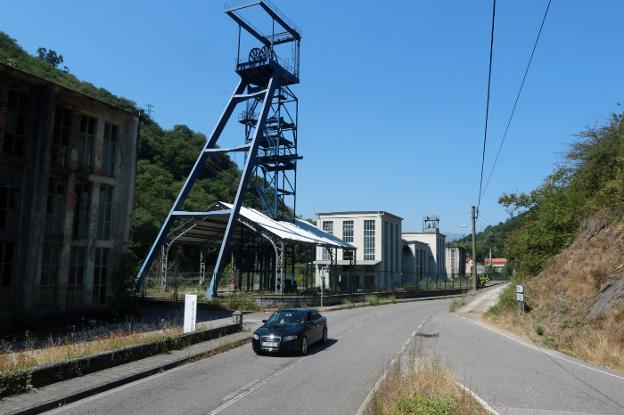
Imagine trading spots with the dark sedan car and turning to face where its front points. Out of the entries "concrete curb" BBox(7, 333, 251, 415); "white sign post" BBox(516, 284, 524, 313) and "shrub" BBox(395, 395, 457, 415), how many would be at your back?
1

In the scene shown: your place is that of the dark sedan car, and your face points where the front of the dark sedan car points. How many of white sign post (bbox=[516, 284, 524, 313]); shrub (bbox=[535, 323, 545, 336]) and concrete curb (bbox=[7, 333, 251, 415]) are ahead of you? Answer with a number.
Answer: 1

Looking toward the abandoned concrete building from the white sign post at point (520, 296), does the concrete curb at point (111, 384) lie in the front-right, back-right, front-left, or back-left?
front-left

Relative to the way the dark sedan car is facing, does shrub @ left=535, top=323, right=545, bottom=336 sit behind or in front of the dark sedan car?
behind

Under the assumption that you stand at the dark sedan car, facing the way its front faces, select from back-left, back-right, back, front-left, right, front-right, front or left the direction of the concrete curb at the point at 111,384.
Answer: front

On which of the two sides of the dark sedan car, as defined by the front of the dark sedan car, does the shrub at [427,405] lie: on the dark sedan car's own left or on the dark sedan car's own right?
on the dark sedan car's own left

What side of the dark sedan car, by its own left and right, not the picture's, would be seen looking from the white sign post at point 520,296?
back

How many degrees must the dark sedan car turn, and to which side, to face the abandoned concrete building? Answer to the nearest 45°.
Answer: approximately 90° to its right

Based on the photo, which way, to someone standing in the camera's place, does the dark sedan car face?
facing the viewer and to the left of the viewer

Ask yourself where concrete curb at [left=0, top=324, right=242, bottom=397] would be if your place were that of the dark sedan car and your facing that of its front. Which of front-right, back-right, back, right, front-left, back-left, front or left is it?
front

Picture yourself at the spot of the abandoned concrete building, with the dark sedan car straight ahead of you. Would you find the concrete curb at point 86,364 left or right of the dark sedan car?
right

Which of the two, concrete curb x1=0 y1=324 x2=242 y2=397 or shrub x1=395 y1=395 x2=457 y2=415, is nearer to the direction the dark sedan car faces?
the concrete curb

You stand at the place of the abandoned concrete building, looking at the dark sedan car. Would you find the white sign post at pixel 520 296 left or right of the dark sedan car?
left

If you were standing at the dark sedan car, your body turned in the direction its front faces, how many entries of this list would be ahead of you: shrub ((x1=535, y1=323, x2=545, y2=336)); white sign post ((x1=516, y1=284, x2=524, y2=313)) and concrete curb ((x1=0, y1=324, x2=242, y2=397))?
1
